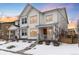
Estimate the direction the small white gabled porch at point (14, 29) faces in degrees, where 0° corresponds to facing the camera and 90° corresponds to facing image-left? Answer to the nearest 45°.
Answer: approximately 45°
